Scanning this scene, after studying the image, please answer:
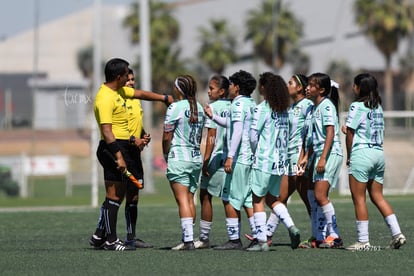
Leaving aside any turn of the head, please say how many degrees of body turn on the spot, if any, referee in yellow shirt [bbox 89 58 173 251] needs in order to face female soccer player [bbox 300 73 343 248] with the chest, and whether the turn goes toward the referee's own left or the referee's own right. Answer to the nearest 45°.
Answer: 0° — they already face them

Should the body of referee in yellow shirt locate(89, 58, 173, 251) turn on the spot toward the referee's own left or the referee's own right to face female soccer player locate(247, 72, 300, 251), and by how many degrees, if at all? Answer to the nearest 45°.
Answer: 0° — they already face them

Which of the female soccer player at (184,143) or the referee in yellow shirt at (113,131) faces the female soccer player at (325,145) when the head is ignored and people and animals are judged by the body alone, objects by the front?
the referee in yellow shirt

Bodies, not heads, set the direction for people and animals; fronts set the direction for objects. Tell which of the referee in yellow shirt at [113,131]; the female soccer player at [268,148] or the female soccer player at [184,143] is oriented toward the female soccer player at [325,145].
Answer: the referee in yellow shirt

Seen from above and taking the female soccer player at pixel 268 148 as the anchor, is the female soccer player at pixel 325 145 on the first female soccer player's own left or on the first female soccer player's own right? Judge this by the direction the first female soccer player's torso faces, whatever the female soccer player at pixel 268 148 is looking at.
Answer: on the first female soccer player's own right

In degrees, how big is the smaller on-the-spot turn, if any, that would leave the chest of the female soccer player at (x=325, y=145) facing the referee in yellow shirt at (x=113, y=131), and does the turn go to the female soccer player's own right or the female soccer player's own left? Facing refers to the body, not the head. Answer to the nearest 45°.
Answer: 0° — they already face them

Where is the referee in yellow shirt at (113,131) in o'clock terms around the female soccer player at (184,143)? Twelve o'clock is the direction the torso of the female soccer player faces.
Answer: The referee in yellow shirt is roughly at 11 o'clock from the female soccer player.

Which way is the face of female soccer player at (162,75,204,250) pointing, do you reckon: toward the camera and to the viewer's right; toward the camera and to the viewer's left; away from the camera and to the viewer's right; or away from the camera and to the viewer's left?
away from the camera and to the viewer's left

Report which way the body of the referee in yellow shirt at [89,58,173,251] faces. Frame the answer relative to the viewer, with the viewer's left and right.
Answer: facing to the right of the viewer

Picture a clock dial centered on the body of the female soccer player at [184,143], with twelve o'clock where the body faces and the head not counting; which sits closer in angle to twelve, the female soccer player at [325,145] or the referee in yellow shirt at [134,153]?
the referee in yellow shirt

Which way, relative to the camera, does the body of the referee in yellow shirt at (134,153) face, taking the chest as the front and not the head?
to the viewer's right

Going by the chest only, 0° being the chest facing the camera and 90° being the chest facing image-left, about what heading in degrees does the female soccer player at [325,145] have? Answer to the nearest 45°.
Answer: approximately 90°
